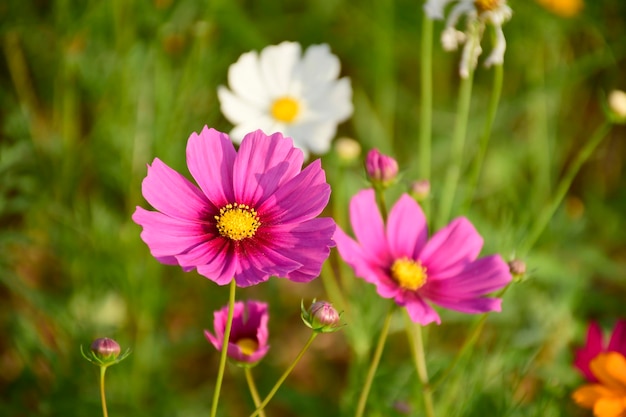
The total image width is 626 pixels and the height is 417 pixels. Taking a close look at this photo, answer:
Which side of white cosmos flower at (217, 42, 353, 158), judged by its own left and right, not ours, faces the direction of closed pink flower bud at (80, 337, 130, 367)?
front

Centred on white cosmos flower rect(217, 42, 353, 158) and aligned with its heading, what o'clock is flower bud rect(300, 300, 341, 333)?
The flower bud is roughly at 12 o'clock from the white cosmos flower.

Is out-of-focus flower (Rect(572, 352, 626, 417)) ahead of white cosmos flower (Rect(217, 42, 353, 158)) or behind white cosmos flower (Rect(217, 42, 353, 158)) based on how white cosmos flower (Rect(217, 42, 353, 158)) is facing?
ahead

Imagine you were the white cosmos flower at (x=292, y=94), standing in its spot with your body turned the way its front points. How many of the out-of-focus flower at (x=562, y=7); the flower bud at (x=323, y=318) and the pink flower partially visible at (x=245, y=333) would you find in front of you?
2

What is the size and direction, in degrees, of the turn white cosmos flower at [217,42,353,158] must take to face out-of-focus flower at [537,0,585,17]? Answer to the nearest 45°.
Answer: approximately 135° to its left

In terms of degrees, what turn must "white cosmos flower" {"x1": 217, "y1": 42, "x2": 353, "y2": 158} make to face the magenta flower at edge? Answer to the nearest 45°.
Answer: approximately 45° to its left

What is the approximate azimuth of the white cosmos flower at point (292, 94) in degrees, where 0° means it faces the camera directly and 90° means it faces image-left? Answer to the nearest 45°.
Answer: approximately 0°

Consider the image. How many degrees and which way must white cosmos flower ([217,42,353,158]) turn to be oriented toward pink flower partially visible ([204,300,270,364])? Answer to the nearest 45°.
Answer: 0° — it already faces it
